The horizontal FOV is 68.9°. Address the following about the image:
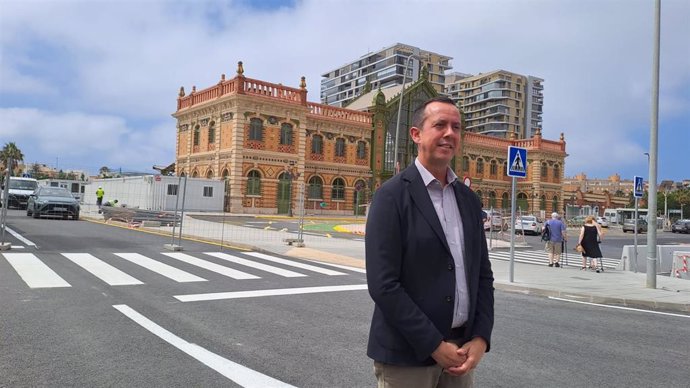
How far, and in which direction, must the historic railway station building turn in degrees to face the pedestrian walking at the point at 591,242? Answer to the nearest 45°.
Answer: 0° — it already faces them

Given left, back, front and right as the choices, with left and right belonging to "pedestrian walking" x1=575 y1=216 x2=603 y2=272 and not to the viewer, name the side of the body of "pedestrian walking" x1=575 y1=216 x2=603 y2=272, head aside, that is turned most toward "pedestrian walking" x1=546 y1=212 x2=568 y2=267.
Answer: left

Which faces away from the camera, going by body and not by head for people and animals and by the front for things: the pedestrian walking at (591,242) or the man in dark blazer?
the pedestrian walking

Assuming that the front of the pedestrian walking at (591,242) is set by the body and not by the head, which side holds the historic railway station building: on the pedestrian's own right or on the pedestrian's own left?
on the pedestrian's own left

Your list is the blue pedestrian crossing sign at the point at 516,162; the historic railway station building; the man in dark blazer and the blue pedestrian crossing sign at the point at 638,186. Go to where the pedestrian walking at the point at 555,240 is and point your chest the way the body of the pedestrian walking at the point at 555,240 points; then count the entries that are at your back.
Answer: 2

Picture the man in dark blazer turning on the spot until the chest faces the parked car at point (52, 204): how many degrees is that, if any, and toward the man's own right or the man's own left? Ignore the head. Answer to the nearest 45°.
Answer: approximately 180°

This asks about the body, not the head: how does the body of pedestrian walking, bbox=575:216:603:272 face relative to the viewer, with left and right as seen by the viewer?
facing away from the viewer

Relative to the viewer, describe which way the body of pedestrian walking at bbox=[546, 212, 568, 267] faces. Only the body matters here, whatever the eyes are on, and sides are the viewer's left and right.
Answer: facing away from the viewer
